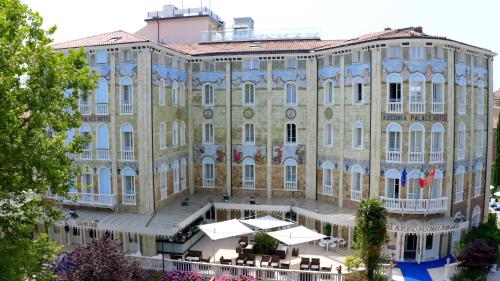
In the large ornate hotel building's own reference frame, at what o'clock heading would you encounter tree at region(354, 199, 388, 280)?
The tree is roughly at 11 o'clock from the large ornate hotel building.

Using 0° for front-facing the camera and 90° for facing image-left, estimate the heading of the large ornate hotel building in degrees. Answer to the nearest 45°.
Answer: approximately 0°

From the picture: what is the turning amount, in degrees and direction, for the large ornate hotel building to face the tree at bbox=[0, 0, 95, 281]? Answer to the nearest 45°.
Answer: approximately 45° to its right

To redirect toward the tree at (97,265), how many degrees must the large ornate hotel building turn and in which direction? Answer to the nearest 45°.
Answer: approximately 45° to its right

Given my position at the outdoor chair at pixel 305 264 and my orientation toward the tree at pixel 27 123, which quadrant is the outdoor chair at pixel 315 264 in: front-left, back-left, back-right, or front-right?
back-left
